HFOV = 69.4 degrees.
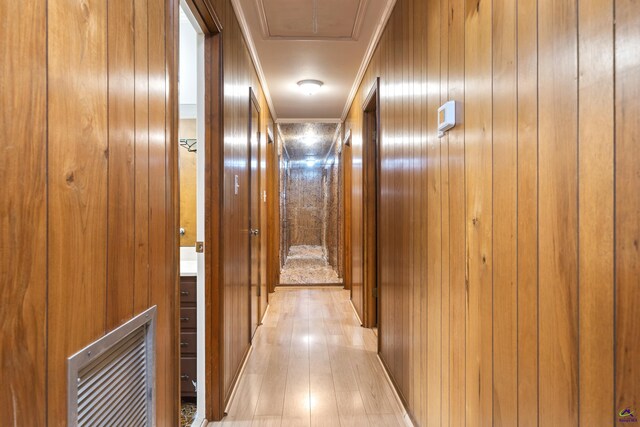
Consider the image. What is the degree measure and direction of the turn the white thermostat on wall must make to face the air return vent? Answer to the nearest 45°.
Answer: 0° — it already faces it

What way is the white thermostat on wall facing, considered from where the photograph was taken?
facing the viewer and to the left of the viewer

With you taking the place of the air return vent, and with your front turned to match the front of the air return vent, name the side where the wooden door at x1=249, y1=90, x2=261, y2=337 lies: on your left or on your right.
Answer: on your left

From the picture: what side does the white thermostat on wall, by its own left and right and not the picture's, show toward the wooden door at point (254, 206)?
right

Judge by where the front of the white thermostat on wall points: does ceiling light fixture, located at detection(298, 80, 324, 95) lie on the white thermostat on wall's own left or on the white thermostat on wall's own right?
on the white thermostat on wall's own right

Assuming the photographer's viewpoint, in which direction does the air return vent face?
facing the viewer and to the right of the viewer

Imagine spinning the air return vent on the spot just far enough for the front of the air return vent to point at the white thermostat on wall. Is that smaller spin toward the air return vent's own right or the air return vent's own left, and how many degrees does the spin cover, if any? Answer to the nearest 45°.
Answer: approximately 45° to the air return vent's own left

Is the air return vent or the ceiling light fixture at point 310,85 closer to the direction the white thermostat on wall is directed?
the air return vent

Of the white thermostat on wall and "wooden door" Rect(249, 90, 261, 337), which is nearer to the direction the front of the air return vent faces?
the white thermostat on wall

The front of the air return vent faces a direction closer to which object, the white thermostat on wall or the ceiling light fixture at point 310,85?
the white thermostat on wall
